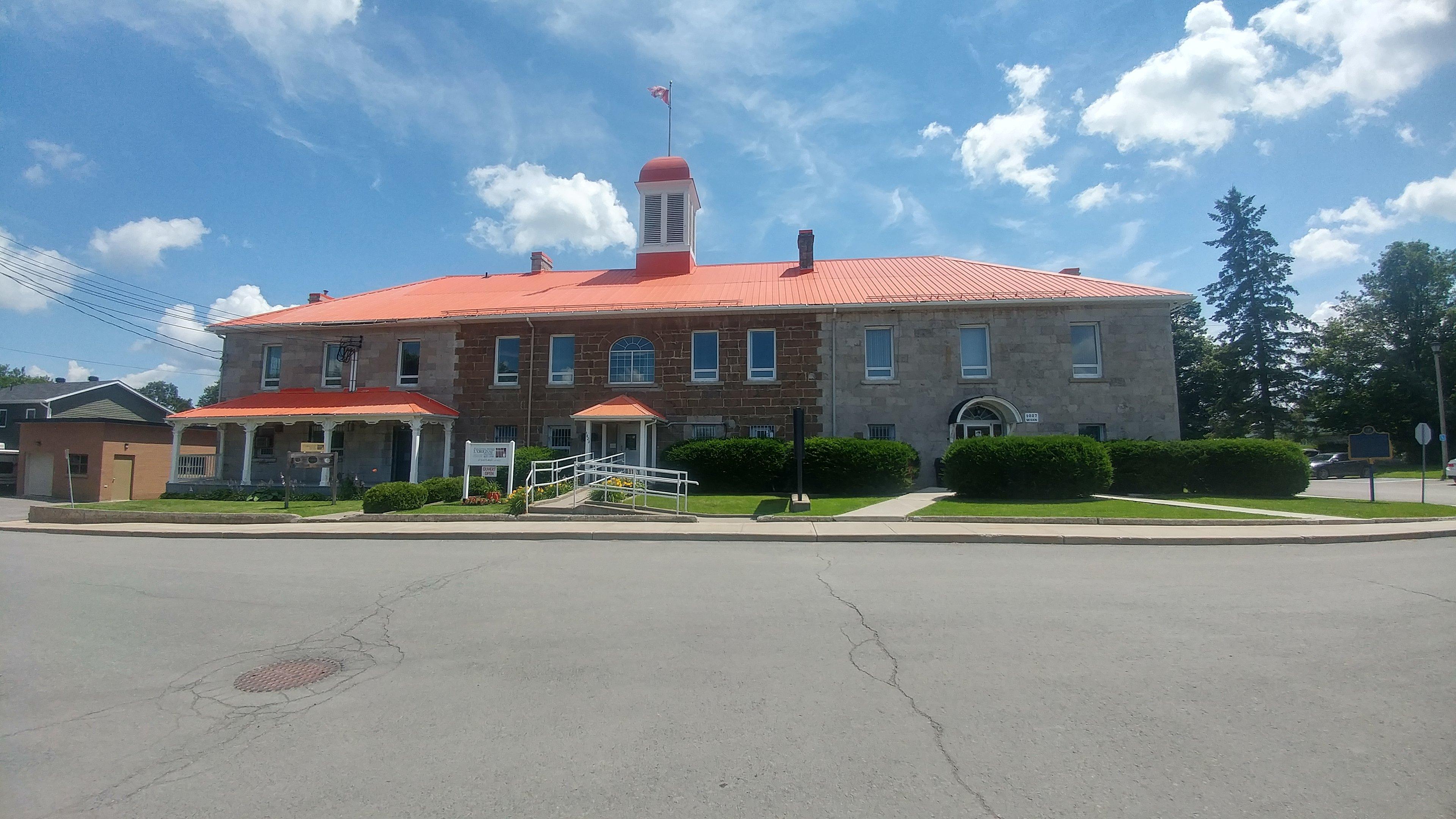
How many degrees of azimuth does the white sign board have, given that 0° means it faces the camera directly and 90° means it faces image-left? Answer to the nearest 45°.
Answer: approximately 0°

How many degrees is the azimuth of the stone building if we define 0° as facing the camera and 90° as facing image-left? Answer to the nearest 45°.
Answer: approximately 0°

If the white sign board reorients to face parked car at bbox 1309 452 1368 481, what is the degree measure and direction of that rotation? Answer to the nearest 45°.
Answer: approximately 90° to its left

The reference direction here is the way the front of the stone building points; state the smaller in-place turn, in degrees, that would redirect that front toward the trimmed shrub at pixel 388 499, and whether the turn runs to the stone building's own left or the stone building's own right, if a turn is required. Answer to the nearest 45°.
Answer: approximately 45° to the stone building's own right

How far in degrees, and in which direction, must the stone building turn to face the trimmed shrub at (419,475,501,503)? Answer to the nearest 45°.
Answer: approximately 45° to its right

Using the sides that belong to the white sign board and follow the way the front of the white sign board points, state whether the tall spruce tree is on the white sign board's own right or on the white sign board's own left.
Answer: on the white sign board's own left

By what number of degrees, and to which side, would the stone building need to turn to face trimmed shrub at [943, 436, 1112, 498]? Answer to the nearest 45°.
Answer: approximately 45° to its left

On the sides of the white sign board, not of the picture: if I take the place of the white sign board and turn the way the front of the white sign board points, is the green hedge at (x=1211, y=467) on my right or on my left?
on my left

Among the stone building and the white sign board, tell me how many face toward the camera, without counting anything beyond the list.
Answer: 2

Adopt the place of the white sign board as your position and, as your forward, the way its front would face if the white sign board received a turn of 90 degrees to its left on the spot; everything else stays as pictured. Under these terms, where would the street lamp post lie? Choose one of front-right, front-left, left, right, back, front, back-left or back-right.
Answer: front

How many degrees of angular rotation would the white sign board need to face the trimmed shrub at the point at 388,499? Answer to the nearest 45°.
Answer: approximately 90° to its right
